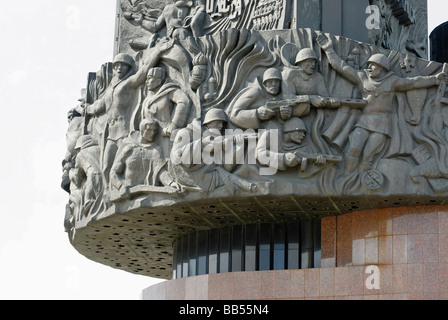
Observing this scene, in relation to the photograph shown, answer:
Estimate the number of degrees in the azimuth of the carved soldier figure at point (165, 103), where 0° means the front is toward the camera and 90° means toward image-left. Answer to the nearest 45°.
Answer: approximately 45°

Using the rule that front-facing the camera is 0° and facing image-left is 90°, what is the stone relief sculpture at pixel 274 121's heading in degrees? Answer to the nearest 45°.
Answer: approximately 0°

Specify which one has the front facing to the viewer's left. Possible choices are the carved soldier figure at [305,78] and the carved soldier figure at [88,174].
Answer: the carved soldier figure at [88,174]

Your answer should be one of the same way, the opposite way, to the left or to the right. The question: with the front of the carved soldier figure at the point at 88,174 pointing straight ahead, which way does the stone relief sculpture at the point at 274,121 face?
to the left

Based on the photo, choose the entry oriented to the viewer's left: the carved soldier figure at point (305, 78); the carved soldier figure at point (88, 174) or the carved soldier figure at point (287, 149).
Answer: the carved soldier figure at point (88, 174)

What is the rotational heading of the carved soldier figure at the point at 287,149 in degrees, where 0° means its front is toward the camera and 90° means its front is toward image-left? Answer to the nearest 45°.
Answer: approximately 315°

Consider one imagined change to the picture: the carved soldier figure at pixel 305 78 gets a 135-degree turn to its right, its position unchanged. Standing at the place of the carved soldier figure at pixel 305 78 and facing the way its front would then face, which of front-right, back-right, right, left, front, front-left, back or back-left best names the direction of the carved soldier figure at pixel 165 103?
front

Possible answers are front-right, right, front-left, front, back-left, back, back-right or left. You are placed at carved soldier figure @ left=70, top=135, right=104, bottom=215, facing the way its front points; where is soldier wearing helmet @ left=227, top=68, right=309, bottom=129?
back-left

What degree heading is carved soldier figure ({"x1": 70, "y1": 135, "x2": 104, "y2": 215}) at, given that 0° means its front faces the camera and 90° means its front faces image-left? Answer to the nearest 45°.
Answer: approximately 90°

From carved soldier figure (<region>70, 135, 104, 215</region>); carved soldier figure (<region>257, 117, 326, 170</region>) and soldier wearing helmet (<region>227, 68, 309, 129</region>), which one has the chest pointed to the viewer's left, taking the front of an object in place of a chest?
carved soldier figure (<region>70, 135, 104, 215</region>)

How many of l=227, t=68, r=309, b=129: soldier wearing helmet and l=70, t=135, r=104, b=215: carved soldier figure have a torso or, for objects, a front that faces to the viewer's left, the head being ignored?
1
